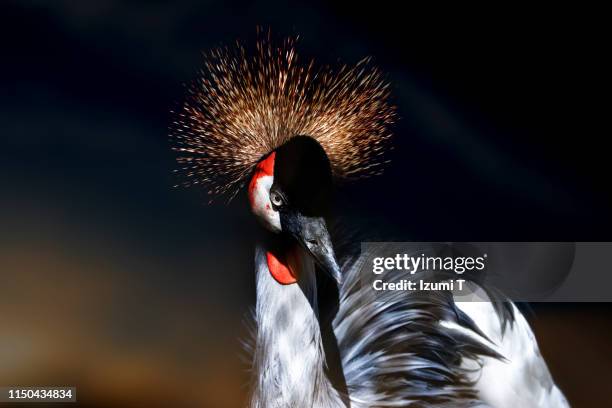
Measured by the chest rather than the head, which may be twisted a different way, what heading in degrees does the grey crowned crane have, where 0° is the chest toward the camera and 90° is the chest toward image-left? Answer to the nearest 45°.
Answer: approximately 45°
